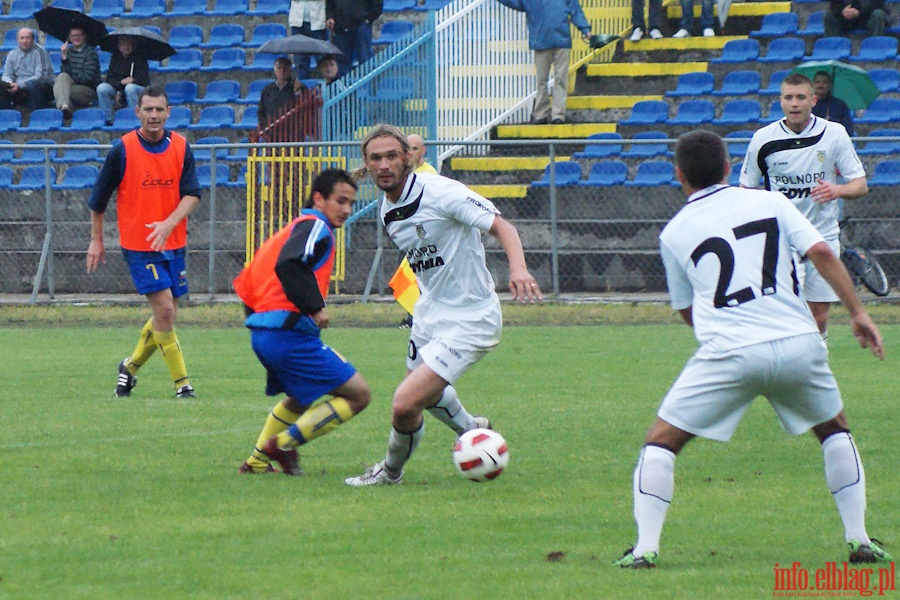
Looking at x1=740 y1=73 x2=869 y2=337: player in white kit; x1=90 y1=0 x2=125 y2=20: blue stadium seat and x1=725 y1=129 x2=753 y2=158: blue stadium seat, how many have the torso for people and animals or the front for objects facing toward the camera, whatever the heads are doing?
3

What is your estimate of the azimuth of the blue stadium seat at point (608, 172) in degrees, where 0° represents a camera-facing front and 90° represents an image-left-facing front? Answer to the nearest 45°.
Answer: approximately 45°

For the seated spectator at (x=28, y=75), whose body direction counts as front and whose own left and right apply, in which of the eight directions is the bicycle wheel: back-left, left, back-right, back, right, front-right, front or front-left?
left

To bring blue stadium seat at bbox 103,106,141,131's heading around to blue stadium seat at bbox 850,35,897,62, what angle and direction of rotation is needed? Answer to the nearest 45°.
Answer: approximately 135° to its left

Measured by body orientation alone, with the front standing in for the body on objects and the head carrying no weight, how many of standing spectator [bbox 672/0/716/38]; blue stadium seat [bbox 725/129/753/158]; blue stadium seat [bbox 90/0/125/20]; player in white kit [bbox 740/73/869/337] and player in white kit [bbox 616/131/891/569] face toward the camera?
4

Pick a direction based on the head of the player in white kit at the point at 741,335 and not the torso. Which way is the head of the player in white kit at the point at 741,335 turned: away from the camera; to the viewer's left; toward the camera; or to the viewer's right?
away from the camera

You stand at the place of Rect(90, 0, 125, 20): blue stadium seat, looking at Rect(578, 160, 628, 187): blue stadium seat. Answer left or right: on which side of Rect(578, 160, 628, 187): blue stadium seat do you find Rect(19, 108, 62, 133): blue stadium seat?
right

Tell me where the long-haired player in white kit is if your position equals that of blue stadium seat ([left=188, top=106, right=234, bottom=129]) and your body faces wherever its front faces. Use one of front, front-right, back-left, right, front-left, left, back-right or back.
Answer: front-left

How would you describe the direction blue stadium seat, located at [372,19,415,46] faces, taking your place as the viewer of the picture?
facing the viewer and to the left of the viewer

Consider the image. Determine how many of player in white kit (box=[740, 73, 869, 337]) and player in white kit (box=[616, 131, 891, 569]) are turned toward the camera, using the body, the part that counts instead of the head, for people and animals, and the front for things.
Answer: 1

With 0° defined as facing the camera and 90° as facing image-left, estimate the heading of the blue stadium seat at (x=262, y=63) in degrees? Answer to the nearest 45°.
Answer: approximately 45°

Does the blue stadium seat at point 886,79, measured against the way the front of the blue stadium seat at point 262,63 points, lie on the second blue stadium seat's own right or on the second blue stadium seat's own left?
on the second blue stadium seat's own left

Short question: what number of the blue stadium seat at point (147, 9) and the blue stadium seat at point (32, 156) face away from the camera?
0

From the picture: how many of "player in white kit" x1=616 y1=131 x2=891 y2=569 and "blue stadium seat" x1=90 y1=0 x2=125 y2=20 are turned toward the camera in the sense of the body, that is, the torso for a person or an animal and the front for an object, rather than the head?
1
